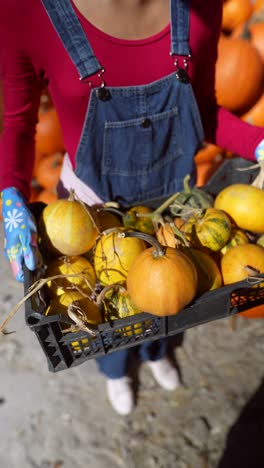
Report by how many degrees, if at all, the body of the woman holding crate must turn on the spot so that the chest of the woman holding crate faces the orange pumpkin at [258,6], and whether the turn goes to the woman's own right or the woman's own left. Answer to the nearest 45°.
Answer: approximately 135° to the woman's own left

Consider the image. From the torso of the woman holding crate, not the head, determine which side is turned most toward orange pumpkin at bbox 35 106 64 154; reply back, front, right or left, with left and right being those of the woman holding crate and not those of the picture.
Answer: back

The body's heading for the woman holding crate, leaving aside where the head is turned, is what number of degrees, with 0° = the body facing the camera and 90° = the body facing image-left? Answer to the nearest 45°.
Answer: approximately 0°

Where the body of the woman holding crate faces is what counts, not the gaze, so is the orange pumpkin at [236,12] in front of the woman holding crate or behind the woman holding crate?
behind

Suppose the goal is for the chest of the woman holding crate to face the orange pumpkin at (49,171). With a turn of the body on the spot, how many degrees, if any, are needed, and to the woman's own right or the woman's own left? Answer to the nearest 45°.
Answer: approximately 180°

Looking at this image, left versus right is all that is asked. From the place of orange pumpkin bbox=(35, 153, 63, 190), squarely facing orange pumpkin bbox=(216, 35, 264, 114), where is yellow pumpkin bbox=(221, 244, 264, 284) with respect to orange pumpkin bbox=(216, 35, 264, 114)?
right

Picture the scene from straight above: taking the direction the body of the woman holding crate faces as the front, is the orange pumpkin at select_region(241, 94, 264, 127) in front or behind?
behind
